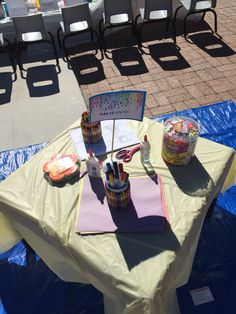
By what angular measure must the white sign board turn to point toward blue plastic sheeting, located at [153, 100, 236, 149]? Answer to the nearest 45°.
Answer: approximately 135° to its left

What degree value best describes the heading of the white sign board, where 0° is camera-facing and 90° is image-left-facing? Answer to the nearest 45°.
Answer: approximately 0°
